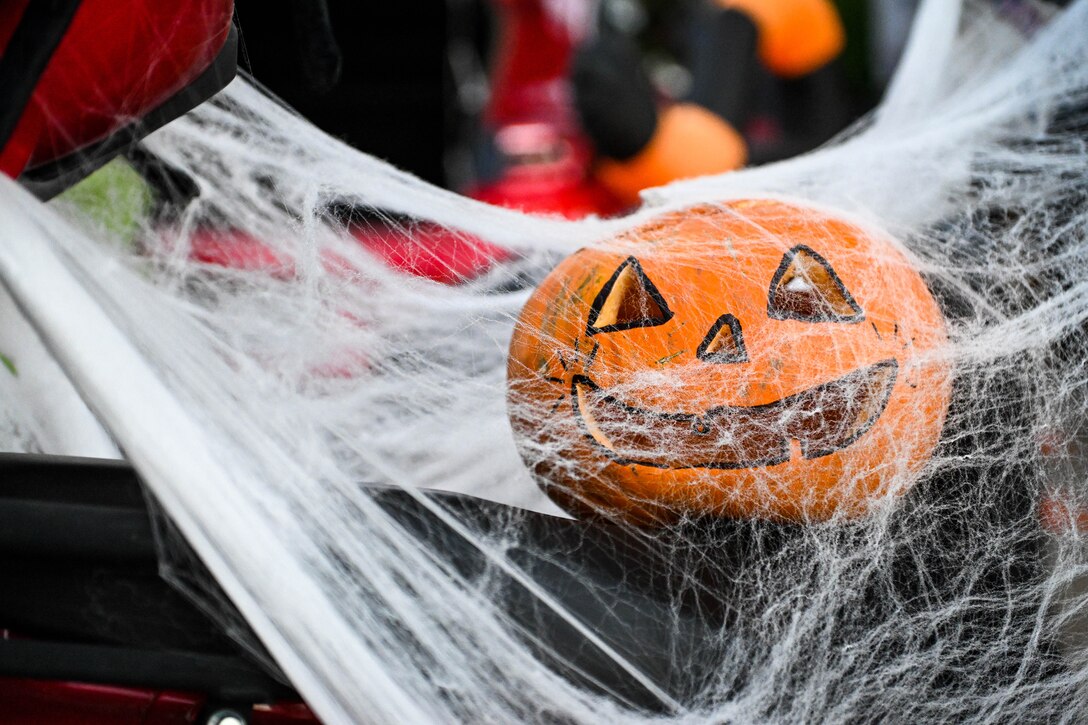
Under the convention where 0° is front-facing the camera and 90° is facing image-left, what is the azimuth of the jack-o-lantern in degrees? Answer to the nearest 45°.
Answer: approximately 0°

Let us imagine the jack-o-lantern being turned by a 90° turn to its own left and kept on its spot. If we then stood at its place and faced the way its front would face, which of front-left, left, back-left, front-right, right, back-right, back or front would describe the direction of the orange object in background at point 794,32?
left

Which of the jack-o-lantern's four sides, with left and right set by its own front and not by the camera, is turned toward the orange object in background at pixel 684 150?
back
